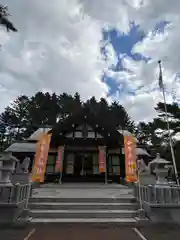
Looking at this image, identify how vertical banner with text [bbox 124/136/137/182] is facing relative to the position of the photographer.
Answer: facing the viewer

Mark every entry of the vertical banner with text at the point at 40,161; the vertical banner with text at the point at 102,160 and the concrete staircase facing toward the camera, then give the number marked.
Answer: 3

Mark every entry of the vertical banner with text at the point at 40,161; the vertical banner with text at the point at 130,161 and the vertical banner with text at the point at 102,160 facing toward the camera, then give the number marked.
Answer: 3

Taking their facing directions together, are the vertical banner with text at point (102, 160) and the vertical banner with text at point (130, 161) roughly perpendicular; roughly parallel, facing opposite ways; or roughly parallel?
roughly parallel

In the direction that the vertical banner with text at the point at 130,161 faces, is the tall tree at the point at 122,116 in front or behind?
behind

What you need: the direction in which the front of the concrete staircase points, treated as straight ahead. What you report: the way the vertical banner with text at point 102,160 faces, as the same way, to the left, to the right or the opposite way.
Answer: the same way

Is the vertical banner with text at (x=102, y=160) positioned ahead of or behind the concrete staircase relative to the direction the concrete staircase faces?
behind

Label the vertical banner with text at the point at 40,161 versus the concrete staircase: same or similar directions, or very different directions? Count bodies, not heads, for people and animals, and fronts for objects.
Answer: same or similar directions

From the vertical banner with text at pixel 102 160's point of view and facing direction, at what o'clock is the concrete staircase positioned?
The concrete staircase is roughly at 12 o'clock from the vertical banner with text.

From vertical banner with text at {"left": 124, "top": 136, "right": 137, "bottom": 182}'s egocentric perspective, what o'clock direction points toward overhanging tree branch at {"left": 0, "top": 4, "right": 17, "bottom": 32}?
The overhanging tree branch is roughly at 1 o'clock from the vertical banner with text.

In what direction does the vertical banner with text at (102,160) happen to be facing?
toward the camera

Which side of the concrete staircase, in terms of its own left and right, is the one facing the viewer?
front

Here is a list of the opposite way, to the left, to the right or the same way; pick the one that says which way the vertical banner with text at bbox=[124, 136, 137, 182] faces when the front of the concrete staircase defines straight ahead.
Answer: the same way
